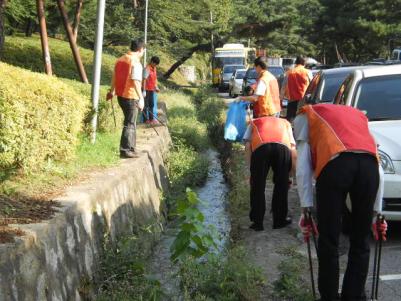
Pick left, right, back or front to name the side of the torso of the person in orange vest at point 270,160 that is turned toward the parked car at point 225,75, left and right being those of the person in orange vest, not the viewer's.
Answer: front

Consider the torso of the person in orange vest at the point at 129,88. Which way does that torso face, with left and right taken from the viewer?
facing away from the viewer and to the right of the viewer

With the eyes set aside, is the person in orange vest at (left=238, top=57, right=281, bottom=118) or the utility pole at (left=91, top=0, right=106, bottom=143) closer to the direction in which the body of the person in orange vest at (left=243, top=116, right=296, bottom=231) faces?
the person in orange vest

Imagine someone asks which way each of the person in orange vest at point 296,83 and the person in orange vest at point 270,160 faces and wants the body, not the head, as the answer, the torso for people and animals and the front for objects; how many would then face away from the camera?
2

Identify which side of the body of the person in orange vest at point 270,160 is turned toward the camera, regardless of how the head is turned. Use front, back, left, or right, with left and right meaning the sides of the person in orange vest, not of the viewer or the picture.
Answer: back

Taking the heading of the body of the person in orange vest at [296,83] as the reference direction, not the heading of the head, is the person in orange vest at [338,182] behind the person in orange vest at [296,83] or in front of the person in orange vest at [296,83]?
behind

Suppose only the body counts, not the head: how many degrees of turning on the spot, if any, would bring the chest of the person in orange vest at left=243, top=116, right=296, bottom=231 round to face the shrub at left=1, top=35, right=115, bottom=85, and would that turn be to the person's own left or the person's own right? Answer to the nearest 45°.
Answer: approximately 45° to the person's own left

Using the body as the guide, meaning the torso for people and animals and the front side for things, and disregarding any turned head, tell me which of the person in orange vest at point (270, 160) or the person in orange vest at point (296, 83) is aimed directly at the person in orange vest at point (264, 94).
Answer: the person in orange vest at point (270, 160)

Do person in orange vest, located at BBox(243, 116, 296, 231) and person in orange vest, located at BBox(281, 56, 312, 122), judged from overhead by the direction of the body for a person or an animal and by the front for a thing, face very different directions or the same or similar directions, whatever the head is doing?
same or similar directions

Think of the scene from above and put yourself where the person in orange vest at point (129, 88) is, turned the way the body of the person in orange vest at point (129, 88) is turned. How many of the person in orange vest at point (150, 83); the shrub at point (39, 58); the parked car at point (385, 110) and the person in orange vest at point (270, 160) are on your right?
2

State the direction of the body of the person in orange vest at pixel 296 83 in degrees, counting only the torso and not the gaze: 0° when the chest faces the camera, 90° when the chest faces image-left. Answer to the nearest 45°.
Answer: approximately 180°

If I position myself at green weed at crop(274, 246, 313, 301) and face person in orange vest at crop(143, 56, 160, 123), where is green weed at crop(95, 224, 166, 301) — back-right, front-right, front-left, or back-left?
front-left

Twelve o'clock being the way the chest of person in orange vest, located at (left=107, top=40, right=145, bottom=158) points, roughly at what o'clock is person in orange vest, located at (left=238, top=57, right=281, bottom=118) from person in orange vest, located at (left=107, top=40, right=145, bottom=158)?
person in orange vest, located at (left=238, top=57, right=281, bottom=118) is roughly at 2 o'clock from person in orange vest, located at (left=107, top=40, right=145, bottom=158).

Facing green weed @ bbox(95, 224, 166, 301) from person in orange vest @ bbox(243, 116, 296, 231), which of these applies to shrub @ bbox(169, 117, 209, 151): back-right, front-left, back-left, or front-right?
back-right
